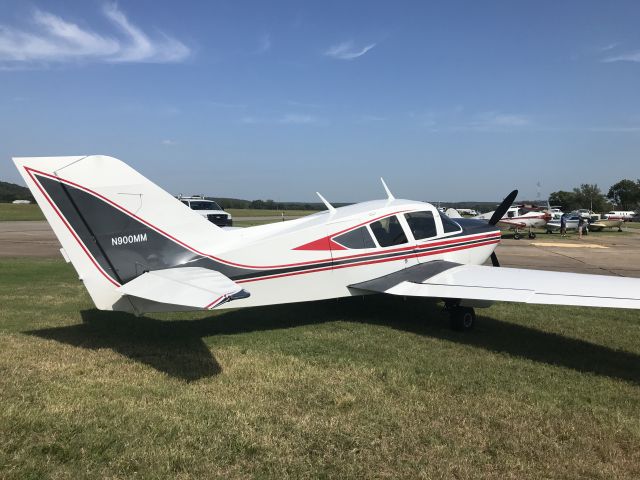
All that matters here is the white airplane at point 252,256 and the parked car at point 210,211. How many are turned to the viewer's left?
0

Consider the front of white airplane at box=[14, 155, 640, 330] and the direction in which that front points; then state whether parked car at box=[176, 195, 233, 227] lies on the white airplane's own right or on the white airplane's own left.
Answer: on the white airplane's own left

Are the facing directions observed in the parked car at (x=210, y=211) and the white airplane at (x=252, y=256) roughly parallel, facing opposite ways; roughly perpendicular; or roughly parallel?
roughly perpendicular

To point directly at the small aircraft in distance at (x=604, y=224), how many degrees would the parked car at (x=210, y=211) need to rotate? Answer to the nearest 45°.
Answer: approximately 45° to its left

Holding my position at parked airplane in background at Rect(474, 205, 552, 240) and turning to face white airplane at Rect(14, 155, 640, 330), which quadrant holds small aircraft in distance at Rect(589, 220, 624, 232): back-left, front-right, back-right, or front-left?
back-left

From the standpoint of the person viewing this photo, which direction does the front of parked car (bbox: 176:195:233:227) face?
facing the viewer and to the right of the viewer

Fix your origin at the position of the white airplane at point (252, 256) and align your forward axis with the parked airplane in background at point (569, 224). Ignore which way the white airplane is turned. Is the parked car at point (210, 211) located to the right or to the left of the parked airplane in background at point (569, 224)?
left

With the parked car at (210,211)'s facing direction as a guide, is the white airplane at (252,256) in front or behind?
in front

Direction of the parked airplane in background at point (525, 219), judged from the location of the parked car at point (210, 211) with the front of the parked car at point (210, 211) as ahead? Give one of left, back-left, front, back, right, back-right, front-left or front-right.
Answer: front-left

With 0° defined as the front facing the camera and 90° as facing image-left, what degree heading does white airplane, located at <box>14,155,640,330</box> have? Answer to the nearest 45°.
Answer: approximately 225°

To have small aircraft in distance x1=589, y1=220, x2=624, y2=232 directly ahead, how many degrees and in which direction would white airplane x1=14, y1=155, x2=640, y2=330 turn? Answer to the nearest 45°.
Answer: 0° — it already faces it
